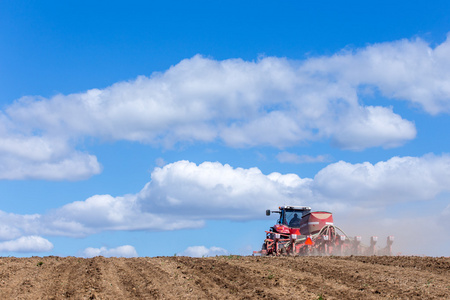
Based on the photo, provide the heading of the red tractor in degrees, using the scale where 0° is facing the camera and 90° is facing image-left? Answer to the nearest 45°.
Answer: approximately 135°
